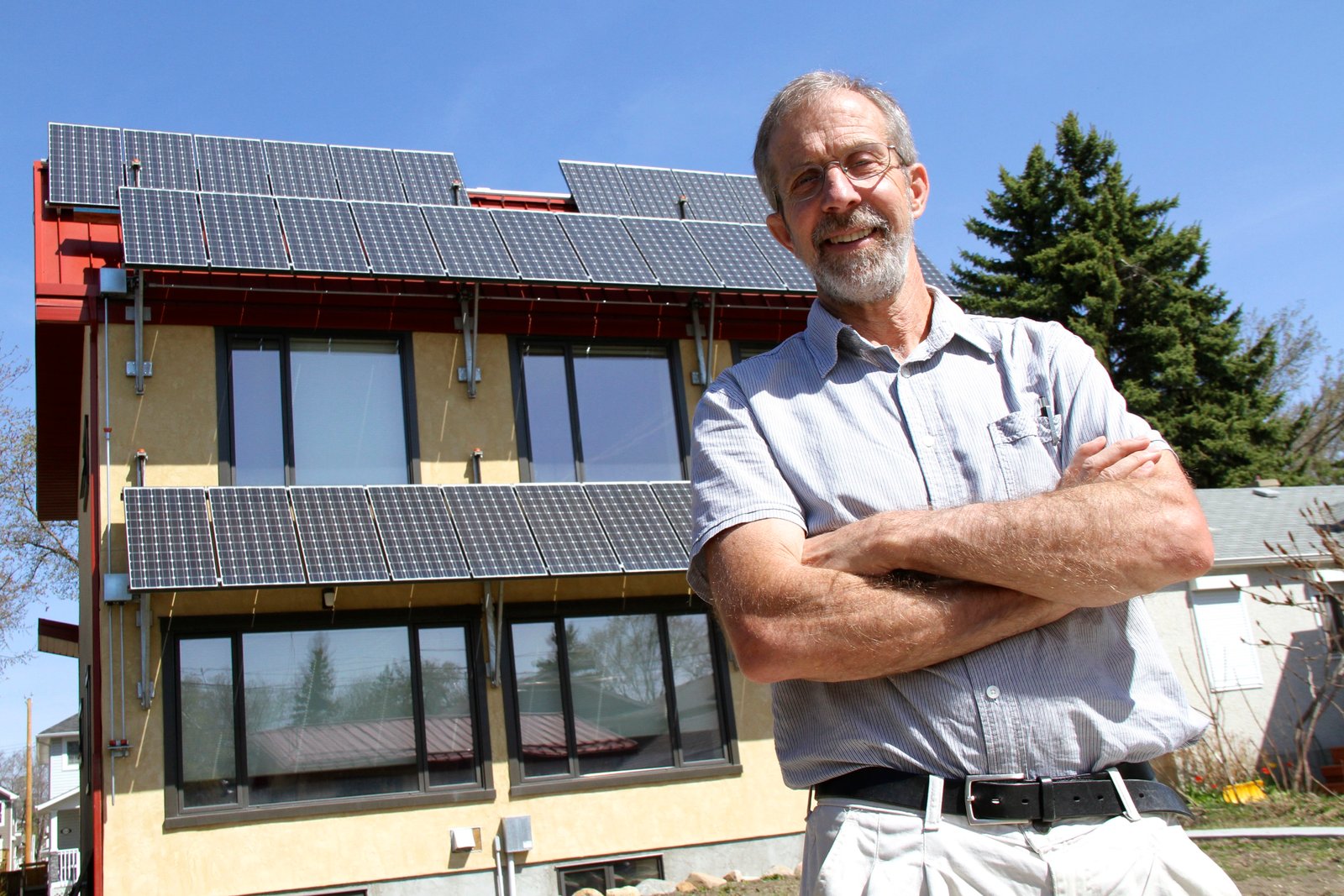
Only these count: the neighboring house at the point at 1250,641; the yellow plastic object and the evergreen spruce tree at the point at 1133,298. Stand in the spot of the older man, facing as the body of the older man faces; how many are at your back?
3

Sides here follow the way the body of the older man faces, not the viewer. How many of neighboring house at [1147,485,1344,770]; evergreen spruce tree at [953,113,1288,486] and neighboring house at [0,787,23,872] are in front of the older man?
0

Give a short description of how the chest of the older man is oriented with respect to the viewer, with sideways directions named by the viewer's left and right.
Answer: facing the viewer

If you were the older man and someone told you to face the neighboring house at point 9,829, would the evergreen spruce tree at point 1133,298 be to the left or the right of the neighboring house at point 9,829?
right

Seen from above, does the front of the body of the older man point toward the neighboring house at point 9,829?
no

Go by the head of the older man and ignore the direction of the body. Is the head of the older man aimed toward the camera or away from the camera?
toward the camera

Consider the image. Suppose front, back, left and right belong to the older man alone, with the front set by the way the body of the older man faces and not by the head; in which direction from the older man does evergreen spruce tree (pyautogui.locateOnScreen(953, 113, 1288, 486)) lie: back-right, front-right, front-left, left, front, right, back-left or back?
back

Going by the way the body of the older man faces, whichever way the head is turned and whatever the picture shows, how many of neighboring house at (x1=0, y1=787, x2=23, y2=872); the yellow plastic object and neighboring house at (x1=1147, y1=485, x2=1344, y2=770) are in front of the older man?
0

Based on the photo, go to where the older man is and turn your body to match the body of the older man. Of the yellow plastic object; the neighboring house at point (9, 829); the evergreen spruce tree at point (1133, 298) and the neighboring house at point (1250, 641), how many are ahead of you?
0

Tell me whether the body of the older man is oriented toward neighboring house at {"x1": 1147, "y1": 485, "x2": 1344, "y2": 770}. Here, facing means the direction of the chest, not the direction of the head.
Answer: no

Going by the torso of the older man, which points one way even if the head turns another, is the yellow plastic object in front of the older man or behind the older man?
behind
